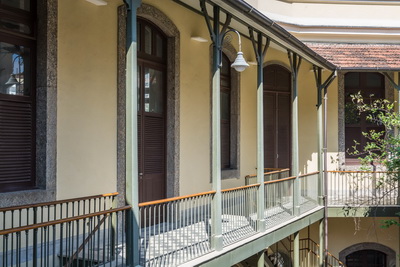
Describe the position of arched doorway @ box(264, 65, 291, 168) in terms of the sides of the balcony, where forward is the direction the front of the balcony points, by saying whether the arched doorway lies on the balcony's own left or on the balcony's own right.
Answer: on the balcony's own left

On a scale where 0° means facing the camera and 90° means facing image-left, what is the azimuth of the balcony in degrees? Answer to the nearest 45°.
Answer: approximately 315°

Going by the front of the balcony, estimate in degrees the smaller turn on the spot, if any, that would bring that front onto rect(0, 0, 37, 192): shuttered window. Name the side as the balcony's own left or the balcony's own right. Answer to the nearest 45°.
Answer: approximately 135° to the balcony's own right

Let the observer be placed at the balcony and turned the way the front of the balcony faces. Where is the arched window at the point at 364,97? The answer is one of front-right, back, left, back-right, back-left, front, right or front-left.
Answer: left
